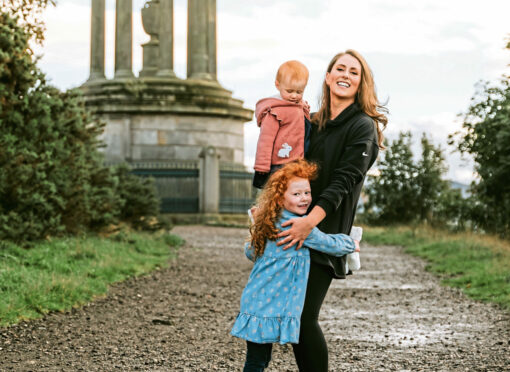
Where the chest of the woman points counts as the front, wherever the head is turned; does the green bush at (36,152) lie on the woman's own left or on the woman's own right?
on the woman's own right

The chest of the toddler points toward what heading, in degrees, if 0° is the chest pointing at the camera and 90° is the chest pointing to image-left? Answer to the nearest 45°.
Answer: approximately 315°

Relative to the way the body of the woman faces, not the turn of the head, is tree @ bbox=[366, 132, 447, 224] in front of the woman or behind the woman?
behind

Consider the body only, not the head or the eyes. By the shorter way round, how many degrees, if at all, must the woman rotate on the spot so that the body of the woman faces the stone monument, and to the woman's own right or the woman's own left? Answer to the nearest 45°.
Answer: approximately 135° to the woman's own right

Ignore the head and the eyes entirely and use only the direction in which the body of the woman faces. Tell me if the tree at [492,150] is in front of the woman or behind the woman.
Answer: behind

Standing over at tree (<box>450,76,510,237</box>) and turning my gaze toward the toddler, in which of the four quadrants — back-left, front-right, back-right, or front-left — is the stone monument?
back-right

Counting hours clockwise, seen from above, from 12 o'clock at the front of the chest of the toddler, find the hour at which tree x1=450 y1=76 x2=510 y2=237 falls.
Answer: The tree is roughly at 8 o'clock from the toddler.

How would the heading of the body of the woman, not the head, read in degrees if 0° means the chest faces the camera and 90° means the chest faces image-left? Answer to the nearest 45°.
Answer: approximately 45°
